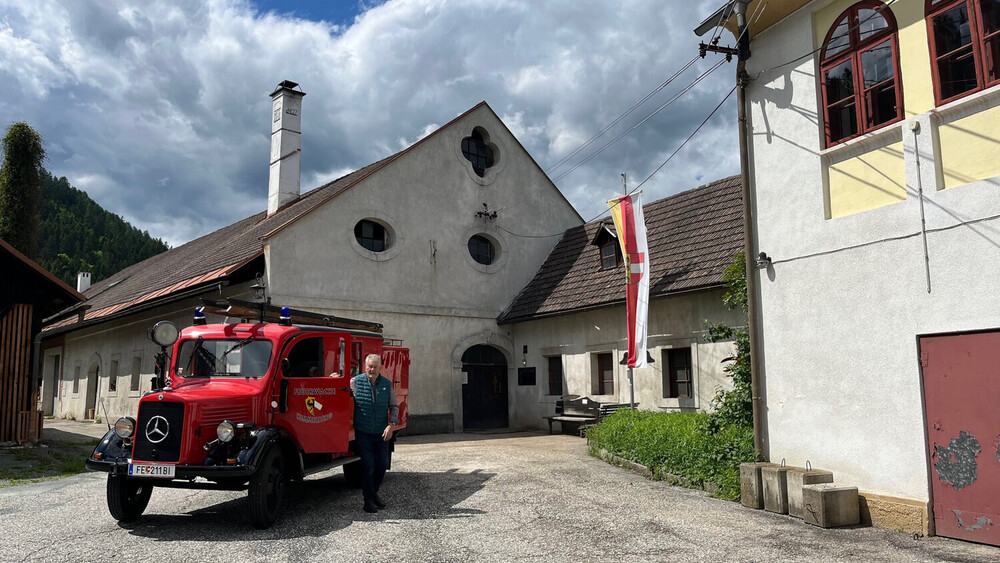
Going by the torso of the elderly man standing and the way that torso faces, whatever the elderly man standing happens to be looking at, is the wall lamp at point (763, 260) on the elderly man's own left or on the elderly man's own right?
on the elderly man's own left

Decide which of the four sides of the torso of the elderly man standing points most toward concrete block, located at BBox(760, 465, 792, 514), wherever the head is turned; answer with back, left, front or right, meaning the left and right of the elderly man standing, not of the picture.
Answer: left

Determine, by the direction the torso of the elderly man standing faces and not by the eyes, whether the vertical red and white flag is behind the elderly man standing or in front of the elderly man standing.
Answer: behind

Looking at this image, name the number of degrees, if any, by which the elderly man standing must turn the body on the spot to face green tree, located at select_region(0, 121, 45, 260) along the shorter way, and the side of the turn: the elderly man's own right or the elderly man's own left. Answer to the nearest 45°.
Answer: approximately 135° to the elderly man's own right

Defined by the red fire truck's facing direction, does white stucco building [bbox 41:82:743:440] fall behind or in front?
behind

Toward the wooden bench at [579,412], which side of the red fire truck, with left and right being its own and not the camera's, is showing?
back

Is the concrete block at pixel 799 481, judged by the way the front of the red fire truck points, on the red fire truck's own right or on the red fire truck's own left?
on the red fire truck's own left

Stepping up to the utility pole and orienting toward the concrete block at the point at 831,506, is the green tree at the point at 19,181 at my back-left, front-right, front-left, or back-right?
back-right

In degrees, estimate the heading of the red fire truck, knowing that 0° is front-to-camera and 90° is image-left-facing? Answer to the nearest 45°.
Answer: approximately 45°

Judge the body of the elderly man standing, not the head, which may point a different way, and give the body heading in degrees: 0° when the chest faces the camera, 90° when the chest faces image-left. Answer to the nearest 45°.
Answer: approximately 0°

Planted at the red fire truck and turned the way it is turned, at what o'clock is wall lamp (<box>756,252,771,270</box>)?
The wall lamp is roughly at 8 o'clock from the red fire truck.

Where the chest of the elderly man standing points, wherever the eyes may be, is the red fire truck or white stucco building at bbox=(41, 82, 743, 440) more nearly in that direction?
the red fire truck

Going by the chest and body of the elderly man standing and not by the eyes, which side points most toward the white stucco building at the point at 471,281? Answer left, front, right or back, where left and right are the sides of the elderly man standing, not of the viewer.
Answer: back

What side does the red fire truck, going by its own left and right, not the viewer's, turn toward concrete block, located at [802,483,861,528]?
left
